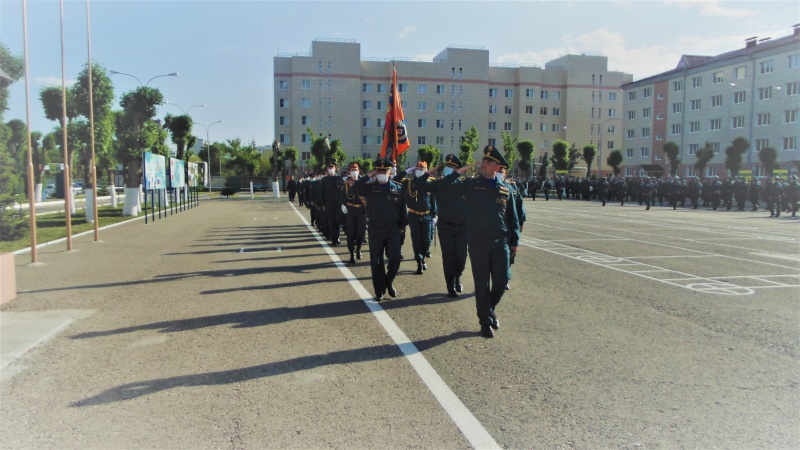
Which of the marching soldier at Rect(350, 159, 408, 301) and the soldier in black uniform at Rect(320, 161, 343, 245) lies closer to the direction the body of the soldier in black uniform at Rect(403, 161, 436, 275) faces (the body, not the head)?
the marching soldier

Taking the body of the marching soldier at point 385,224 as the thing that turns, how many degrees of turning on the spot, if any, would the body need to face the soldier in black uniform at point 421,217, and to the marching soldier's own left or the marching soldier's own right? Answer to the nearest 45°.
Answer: approximately 180°

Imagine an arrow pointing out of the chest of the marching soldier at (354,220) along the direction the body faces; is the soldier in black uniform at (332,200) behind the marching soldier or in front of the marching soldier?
behind

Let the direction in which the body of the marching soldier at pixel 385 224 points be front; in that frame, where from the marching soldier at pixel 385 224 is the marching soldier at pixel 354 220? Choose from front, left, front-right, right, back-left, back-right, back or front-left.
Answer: back

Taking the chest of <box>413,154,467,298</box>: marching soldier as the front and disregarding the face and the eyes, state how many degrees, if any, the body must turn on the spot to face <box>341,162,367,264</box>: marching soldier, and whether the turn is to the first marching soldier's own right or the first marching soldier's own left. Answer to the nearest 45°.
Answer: approximately 135° to the first marching soldier's own right

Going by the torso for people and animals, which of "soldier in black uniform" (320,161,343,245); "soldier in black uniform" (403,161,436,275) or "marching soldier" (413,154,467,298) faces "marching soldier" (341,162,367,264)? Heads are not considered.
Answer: "soldier in black uniform" (320,161,343,245)

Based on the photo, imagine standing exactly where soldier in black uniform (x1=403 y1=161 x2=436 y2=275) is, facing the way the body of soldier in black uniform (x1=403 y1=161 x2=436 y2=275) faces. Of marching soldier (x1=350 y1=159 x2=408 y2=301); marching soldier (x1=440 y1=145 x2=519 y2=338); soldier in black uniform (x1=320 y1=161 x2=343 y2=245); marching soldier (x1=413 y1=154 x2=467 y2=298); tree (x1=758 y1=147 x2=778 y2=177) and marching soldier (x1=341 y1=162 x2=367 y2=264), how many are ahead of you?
3
